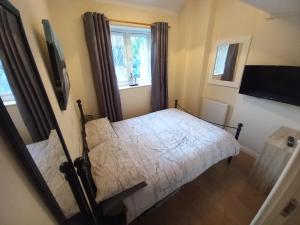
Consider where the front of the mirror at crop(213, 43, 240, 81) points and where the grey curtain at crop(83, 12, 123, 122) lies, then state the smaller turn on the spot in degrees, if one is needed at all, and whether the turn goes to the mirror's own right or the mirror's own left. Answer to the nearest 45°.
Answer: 0° — it already faces it

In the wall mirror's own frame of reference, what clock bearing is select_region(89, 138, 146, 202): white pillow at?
The white pillow is roughly at 11 o'clock from the wall mirror.

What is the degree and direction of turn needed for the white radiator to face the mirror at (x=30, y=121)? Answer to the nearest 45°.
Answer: approximately 45° to its left

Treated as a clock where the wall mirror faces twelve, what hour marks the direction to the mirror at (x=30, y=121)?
The mirror is roughly at 11 o'clock from the wall mirror.

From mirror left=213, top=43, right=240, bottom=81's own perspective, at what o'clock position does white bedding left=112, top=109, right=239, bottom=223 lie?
The white bedding is roughly at 11 o'clock from the mirror.

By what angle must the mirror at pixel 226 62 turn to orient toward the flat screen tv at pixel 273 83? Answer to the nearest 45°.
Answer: approximately 90° to its left

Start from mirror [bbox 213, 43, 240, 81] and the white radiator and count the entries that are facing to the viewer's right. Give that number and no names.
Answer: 0

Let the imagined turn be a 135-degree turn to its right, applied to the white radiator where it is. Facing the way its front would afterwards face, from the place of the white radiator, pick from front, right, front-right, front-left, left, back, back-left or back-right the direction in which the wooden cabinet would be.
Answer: back-right
